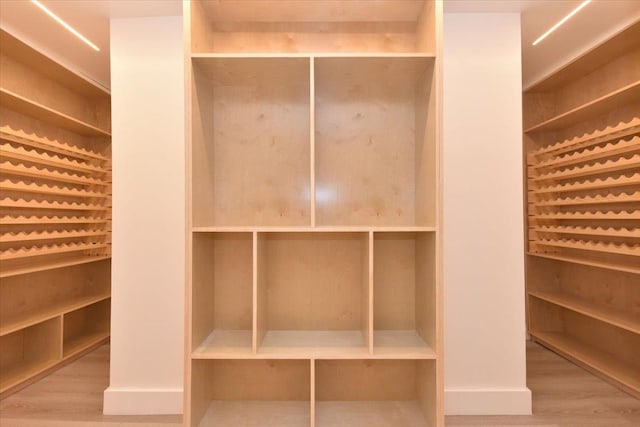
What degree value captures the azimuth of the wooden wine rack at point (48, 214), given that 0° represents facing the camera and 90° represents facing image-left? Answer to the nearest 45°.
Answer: approximately 315°

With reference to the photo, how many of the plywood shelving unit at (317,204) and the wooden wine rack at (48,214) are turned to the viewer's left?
0

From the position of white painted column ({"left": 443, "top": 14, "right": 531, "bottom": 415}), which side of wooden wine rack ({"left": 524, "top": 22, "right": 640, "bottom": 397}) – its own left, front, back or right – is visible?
front

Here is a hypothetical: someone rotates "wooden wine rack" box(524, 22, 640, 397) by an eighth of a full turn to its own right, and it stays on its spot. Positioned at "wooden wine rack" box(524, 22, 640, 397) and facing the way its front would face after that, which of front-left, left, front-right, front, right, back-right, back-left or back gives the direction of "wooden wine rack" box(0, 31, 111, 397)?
front-left

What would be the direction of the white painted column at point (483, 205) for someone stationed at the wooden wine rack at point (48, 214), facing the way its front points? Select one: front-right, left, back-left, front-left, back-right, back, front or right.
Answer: front

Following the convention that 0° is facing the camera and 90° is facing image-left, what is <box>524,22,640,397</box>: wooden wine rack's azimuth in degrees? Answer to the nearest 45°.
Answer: approximately 45°

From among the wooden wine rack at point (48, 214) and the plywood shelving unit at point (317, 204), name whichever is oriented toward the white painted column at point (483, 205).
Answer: the wooden wine rack

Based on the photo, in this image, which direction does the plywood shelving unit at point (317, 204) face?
toward the camera

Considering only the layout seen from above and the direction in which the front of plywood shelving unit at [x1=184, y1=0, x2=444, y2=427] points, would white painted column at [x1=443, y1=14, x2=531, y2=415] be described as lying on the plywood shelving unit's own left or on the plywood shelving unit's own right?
on the plywood shelving unit's own left

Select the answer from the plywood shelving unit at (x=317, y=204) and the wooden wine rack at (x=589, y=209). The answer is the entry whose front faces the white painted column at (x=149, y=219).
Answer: the wooden wine rack

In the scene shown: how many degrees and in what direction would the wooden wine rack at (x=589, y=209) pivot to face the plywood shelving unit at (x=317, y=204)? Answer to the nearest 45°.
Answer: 0° — it already faces it

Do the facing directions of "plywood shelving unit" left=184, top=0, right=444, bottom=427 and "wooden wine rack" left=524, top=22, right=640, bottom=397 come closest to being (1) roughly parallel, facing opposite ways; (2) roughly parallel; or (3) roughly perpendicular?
roughly perpendicular

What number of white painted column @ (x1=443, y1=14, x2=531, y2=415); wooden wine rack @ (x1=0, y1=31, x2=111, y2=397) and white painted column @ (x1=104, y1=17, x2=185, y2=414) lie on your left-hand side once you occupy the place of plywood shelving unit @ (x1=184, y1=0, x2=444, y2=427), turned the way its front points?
1

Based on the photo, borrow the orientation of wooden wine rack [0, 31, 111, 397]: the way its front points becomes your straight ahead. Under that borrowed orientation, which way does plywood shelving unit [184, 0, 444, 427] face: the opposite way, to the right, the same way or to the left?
to the right

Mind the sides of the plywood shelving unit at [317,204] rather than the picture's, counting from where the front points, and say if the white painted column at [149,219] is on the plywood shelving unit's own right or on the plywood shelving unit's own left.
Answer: on the plywood shelving unit's own right
